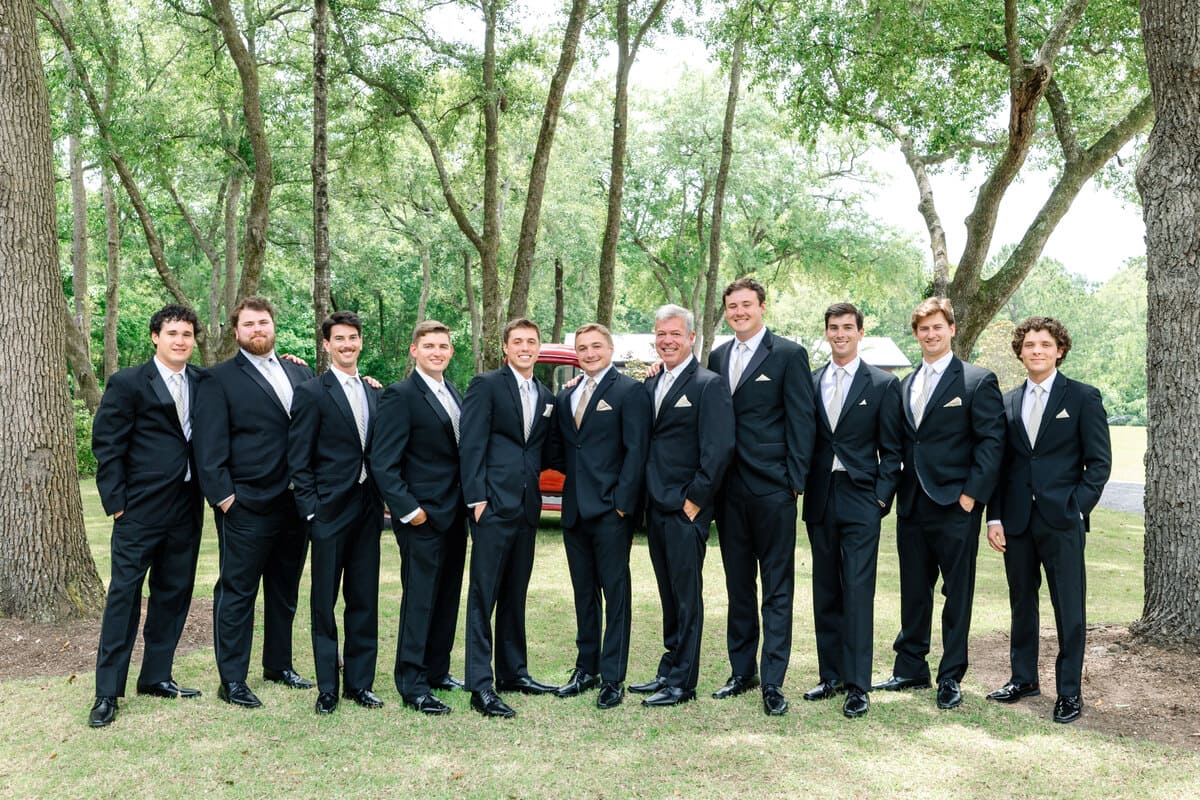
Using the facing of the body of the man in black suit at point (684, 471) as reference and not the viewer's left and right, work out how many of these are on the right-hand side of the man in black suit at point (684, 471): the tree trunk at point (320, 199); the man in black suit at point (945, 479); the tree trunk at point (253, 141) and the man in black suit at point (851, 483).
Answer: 2

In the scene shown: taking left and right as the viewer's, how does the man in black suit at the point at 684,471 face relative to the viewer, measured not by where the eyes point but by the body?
facing the viewer and to the left of the viewer

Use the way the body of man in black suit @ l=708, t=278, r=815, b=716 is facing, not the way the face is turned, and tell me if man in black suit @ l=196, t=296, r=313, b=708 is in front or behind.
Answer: in front

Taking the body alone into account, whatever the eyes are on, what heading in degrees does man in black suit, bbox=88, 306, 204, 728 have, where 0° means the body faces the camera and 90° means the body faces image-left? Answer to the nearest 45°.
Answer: approximately 315°

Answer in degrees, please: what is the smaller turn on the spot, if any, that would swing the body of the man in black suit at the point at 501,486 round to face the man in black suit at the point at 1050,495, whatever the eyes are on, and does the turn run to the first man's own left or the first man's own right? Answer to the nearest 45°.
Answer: approximately 45° to the first man's own left

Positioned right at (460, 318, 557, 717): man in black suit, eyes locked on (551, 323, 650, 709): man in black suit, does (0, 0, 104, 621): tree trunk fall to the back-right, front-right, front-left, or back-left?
back-left

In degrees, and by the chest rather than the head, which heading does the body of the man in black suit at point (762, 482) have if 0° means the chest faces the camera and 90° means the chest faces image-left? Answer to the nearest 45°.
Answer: approximately 45°

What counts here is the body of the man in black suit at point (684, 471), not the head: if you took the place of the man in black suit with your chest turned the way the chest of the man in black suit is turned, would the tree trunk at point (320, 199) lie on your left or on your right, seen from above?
on your right

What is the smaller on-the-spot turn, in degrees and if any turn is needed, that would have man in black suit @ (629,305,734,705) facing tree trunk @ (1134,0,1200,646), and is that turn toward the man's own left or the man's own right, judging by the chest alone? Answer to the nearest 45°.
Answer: approximately 135° to the man's own left

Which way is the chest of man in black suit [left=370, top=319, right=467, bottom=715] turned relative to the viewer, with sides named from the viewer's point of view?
facing the viewer and to the right of the viewer

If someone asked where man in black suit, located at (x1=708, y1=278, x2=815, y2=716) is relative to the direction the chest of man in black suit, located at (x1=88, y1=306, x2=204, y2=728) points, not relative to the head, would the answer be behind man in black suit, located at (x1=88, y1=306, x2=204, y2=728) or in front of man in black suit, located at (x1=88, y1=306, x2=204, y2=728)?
in front

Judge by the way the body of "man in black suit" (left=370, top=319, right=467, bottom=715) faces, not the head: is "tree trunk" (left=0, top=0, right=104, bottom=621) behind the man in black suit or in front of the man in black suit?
behind

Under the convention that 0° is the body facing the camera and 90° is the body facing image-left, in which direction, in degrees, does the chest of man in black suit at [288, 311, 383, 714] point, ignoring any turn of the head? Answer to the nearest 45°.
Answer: approximately 315°

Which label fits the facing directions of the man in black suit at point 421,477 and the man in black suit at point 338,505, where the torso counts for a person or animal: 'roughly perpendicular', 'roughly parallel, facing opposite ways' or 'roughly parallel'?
roughly parallel

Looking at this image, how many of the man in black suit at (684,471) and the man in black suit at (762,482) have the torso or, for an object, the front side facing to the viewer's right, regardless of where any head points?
0

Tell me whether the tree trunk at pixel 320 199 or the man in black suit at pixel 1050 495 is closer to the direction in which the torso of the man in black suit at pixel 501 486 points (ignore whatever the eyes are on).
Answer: the man in black suit
